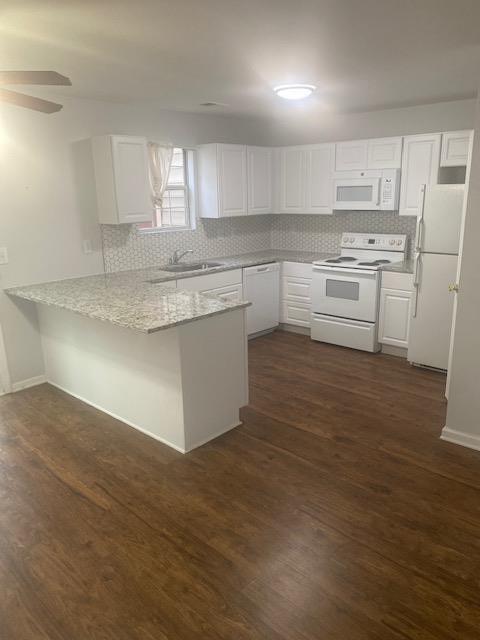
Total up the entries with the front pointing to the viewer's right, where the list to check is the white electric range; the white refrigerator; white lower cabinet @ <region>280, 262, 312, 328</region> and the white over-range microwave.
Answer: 0

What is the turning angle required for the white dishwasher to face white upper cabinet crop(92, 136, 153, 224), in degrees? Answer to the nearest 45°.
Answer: approximately 90° to its right

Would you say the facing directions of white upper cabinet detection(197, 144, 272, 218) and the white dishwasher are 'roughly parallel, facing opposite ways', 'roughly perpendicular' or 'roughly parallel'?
roughly parallel

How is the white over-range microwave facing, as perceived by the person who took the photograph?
facing the viewer and to the left of the viewer

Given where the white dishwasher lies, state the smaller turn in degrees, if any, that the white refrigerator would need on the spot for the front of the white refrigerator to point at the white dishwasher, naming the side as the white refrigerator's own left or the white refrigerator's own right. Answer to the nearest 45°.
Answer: approximately 45° to the white refrigerator's own right

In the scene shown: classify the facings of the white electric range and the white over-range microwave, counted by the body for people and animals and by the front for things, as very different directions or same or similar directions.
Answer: same or similar directions

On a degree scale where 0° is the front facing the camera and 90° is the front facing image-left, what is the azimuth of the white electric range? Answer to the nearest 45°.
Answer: approximately 45°

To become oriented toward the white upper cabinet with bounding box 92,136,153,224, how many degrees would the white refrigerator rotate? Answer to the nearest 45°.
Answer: approximately 45° to its right

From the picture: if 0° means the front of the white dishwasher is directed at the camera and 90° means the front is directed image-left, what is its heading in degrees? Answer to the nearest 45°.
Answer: approximately 315°

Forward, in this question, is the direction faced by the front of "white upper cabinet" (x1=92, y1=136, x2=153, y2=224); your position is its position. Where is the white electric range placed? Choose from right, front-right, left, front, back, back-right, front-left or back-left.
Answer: front-left

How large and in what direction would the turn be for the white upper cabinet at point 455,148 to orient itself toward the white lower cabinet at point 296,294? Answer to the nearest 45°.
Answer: approximately 45° to its right

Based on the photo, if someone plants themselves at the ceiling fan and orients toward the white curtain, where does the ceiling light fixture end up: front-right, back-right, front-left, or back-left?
front-right

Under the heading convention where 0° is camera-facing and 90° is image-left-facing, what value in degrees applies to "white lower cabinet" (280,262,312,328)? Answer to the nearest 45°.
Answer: approximately 45°
